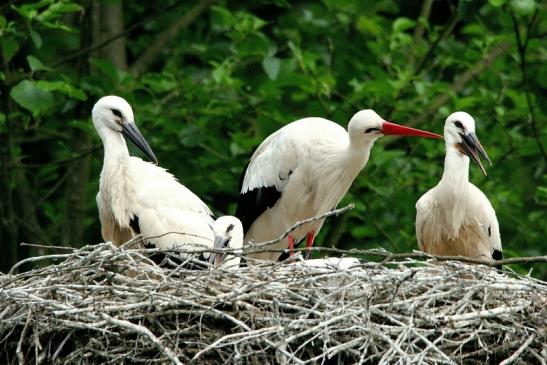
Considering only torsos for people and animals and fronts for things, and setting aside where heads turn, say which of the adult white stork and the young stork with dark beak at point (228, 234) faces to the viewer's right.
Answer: the adult white stork

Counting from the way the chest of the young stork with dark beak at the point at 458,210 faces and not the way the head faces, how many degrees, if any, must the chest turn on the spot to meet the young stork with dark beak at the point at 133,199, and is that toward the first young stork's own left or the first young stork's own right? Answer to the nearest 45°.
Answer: approximately 90° to the first young stork's own right

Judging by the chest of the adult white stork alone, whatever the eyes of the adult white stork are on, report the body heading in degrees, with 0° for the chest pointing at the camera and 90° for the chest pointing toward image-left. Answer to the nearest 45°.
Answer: approximately 270°

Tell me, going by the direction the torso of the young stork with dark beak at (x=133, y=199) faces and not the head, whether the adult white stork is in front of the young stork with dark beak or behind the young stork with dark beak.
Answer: behind

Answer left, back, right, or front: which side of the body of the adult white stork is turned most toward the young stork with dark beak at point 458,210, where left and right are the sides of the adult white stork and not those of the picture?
front

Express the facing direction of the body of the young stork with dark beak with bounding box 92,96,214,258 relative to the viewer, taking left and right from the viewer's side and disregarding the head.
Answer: facing the viewer and to the left of the viewer

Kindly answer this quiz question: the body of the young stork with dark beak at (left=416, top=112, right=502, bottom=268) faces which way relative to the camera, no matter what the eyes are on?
toward the camera

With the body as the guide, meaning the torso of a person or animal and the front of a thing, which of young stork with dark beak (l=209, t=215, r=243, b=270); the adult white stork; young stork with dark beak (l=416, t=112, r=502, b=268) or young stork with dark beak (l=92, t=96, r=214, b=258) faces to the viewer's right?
the adult white stork

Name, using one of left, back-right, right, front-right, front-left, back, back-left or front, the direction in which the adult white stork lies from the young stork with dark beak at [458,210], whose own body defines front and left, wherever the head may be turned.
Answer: right

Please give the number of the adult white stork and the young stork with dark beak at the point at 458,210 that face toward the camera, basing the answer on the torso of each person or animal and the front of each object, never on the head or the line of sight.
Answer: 1
